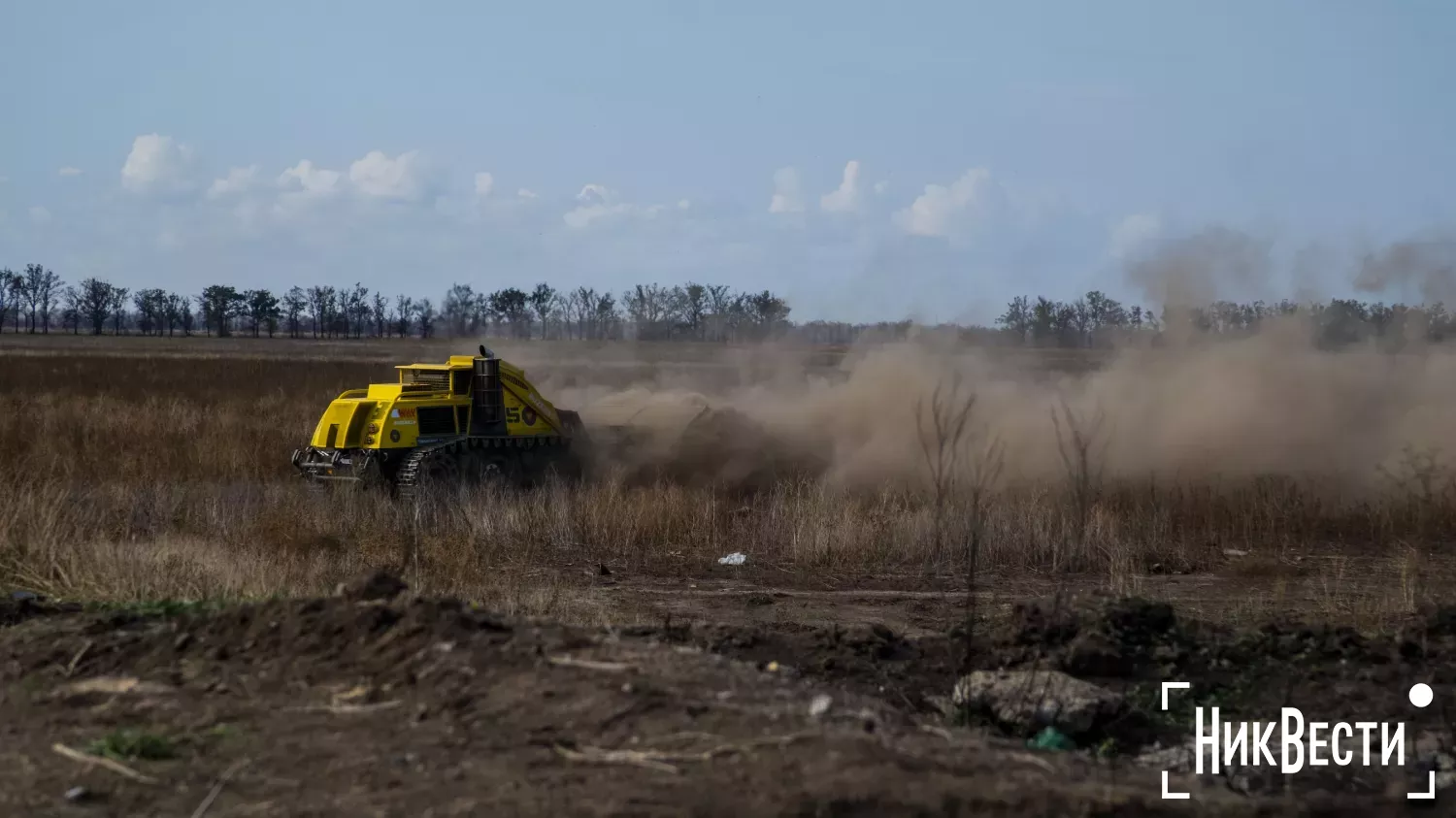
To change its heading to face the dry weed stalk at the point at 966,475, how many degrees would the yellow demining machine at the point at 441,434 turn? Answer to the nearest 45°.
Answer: approximately 135° to its right

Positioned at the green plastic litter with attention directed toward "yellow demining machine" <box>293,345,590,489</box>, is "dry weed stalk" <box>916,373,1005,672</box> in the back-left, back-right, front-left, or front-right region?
front-right

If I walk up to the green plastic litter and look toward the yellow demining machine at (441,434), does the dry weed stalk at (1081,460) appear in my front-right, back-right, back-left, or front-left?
front-right

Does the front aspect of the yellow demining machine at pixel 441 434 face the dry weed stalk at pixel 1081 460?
no

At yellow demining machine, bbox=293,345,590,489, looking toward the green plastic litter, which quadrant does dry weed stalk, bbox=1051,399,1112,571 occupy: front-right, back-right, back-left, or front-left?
front-left

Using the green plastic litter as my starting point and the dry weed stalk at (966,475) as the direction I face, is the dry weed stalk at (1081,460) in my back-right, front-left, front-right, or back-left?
front-right

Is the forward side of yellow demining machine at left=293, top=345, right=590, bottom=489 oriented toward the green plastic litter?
no
